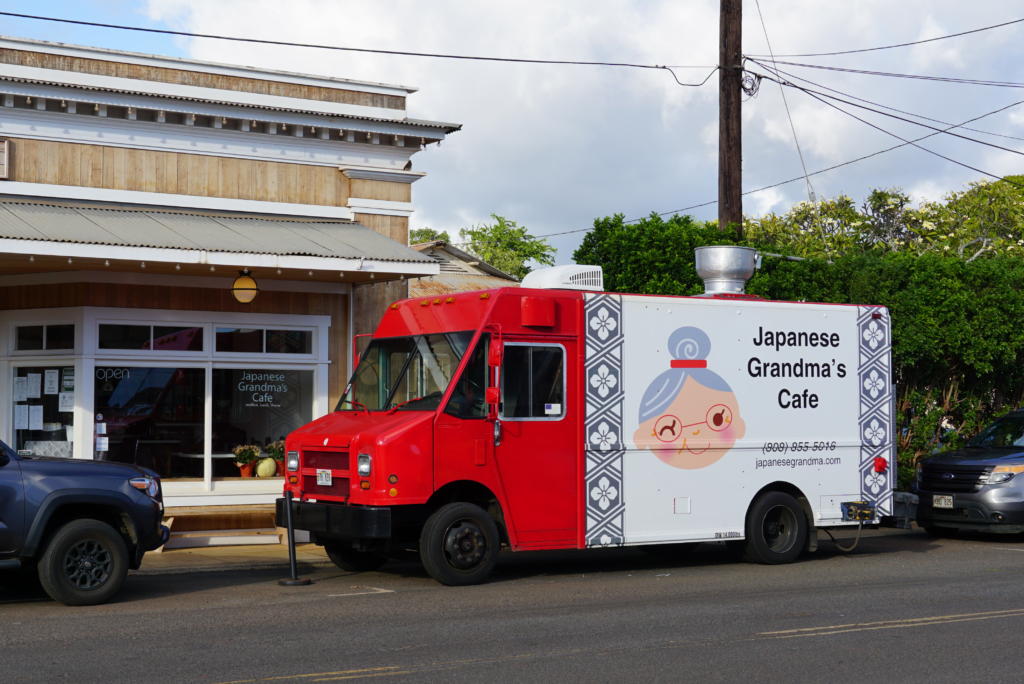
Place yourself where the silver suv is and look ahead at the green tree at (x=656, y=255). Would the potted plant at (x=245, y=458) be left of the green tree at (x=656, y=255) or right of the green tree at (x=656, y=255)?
left

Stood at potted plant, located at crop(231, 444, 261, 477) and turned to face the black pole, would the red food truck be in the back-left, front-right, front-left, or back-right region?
front-left

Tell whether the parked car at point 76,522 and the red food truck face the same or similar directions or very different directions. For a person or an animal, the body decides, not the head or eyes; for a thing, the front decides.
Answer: very different directions

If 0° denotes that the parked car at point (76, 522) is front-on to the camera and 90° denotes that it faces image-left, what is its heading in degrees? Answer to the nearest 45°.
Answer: approximately 270°

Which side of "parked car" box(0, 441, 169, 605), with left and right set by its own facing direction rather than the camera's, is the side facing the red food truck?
front

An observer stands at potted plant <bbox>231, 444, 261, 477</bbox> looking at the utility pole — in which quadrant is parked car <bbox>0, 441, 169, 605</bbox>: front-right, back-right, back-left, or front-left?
back-right

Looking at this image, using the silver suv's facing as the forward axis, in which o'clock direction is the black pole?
The black pole is roughly at 12 o'clock from the silver suv.

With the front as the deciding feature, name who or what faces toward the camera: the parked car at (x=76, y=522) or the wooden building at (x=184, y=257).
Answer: the wooden building

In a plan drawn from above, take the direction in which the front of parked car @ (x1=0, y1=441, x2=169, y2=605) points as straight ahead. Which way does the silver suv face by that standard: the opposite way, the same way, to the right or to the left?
the opposite way

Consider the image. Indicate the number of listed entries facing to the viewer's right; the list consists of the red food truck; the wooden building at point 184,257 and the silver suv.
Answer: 0

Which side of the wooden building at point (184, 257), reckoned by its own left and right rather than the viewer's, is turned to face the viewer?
front

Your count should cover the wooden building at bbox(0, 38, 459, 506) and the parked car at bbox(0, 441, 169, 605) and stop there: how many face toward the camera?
1

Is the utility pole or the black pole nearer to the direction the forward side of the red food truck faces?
the black pole

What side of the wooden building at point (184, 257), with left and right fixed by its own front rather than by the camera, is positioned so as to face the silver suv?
left

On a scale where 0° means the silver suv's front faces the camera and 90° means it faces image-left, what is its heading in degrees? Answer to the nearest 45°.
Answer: approximately 45°

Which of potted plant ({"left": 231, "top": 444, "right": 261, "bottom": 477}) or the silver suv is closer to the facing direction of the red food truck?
the potted plant

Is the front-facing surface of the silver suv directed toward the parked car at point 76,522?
yes
